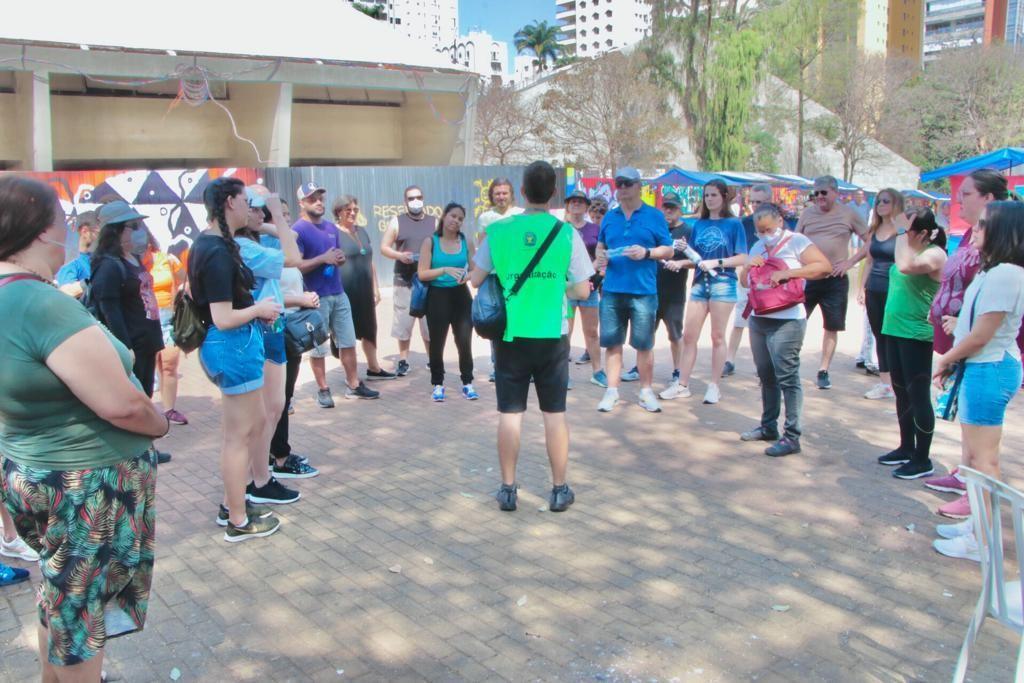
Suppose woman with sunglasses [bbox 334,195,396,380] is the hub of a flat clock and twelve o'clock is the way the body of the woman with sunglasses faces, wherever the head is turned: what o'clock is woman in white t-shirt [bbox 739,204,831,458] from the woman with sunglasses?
The woman in white t-shirt is roughly at 12 o'clock from the woman with sunglasses.

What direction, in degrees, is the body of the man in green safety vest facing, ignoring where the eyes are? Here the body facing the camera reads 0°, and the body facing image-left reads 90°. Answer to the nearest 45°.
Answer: approximately 180°

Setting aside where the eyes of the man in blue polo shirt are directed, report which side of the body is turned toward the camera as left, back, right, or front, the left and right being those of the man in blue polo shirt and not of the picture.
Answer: front

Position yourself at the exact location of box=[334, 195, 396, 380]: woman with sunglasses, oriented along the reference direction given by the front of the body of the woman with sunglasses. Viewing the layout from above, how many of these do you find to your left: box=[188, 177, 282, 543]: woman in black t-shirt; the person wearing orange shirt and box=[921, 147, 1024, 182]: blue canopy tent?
1

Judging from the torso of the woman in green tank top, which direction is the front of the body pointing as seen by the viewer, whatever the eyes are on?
to the viewer's left

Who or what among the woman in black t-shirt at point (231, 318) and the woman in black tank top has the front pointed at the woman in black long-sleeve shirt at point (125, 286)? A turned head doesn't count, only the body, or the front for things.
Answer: the woman in black tank top

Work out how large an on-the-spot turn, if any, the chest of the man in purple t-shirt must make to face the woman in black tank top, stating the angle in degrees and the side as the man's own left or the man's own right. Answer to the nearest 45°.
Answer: approximately 45° to the man's own left

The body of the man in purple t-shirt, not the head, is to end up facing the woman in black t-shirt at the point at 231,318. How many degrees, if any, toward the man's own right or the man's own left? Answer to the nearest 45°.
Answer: approximately 45° to the man's own right

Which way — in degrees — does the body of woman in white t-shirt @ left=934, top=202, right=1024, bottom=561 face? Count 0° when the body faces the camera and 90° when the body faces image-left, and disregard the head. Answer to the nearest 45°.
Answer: approximately 90°

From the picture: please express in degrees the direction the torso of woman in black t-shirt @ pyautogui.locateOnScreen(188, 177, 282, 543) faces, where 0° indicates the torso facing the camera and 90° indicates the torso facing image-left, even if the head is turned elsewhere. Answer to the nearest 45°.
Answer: approximately 270°

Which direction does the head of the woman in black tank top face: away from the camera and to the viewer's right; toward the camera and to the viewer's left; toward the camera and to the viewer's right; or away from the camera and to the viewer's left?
toward the camera and to the viewer's left

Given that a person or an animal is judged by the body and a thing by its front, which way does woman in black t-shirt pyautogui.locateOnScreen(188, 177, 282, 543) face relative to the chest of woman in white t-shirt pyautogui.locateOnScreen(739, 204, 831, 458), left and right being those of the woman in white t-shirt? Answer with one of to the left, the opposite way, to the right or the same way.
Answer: the opposite way

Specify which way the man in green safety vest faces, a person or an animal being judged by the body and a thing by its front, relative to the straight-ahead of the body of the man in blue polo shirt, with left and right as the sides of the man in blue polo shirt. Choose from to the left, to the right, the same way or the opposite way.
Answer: the opposite way

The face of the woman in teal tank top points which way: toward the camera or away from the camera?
toward the camera

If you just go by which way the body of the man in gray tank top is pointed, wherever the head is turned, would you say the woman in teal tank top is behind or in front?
in front

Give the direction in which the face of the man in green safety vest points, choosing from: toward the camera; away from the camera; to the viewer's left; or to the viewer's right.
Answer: away from the camera

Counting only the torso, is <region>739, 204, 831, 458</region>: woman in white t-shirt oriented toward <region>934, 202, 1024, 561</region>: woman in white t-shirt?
no

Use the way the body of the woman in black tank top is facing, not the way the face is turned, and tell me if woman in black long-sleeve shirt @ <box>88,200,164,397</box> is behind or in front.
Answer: in front

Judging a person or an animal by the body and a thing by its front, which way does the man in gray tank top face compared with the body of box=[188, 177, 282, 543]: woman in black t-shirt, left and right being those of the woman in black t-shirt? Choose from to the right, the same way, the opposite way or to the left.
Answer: to the right
